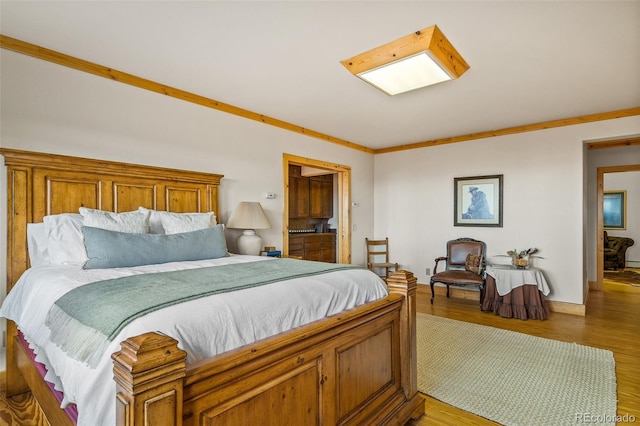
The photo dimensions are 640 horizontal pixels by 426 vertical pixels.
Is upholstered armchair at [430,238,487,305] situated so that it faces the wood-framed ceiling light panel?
yes

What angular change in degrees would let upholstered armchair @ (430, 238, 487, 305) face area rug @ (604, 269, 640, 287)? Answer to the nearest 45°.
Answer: approximately 135° to its left

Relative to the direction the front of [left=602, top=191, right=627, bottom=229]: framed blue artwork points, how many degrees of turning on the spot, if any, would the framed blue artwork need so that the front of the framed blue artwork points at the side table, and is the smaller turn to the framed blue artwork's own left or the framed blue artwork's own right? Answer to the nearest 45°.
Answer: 0° — it already faces it

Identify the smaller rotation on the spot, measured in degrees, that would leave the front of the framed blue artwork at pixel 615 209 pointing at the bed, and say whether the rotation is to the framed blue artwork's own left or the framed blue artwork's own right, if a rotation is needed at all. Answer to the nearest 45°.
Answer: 0° — it already faces it

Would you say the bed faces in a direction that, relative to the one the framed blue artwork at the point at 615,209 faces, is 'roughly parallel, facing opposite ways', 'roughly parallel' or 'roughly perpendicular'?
roughly perpendicular

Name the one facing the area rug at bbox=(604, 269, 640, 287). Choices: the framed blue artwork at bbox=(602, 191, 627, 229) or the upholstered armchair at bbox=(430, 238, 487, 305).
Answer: the framed blue artwork

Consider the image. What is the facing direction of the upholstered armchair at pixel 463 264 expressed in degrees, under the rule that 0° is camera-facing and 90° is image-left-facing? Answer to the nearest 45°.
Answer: approximately 0°

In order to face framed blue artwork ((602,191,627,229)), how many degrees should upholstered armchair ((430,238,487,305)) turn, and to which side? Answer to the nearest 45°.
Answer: approximately 135° to its left
